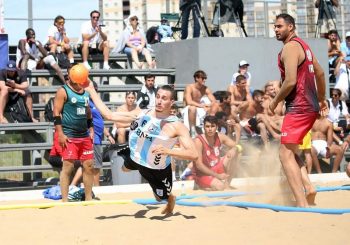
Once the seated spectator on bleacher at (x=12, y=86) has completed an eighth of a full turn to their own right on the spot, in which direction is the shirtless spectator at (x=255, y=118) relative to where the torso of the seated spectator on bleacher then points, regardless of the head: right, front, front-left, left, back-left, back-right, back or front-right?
back-left

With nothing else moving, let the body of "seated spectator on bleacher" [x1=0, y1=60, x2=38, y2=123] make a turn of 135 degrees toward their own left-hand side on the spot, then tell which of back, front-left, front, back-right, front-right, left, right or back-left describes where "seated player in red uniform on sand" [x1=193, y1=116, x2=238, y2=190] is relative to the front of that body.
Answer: right

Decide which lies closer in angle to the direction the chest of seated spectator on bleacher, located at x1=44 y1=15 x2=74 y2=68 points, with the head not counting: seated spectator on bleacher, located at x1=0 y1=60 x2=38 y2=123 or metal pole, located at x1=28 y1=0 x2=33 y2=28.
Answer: the seated spectator on bleacher

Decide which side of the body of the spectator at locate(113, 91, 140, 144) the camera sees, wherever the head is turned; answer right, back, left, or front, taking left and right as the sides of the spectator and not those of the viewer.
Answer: front

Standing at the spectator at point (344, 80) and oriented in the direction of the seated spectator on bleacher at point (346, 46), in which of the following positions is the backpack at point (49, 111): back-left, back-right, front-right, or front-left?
back-left

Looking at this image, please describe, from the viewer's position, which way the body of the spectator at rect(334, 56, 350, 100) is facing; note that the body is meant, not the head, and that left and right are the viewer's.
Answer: facing the viewer

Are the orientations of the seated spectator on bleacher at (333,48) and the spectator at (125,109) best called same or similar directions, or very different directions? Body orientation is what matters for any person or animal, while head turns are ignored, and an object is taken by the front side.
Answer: same or similar directions

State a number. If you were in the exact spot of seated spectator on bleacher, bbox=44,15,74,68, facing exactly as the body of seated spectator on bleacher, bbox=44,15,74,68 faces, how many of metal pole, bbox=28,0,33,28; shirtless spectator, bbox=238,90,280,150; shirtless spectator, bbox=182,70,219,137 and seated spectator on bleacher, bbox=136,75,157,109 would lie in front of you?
3

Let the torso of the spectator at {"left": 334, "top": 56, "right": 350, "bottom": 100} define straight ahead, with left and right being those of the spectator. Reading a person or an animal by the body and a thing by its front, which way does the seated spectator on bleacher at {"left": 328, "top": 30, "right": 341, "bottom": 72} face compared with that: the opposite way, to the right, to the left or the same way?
the same way

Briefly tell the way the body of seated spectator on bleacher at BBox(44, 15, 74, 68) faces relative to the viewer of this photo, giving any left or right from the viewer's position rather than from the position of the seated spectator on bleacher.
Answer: facing the viewer and to the right of the viewer
